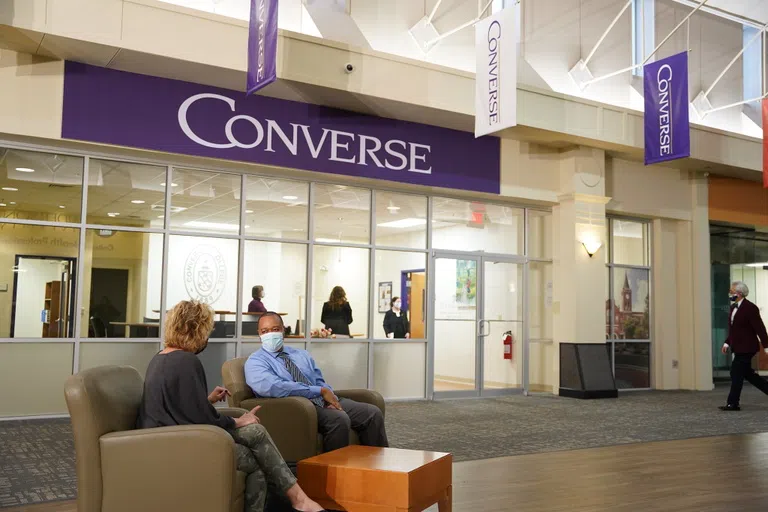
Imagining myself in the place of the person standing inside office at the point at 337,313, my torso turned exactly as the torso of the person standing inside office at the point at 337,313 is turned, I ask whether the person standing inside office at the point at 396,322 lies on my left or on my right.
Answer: on my right

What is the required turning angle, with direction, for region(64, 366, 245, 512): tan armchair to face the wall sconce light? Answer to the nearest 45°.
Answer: approximately 45° to its left

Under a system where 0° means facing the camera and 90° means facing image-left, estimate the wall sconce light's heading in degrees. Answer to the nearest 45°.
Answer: approximately 0°

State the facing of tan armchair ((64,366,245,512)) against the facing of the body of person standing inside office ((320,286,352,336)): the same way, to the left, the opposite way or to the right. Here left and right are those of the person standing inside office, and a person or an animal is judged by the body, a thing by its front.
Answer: to the right

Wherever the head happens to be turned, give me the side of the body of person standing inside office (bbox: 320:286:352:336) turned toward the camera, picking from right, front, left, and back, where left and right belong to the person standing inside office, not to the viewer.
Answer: back

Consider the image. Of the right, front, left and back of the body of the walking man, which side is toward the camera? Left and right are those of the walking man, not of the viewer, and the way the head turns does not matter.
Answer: left

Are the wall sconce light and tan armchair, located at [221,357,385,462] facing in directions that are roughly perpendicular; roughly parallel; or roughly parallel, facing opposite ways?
roughly parallel

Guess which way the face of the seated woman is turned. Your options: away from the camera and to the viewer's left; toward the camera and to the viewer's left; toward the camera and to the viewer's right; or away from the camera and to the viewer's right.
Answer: away from the camera and to the viewer's right

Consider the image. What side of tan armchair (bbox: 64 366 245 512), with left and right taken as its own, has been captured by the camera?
right

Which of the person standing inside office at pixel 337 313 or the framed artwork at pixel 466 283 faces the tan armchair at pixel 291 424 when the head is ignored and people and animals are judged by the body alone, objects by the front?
the framed artwork

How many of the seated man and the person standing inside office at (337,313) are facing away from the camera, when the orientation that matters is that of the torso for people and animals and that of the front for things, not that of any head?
1

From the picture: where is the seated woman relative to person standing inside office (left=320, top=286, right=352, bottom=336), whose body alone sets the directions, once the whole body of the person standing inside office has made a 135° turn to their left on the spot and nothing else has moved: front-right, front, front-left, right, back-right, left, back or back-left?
front-left

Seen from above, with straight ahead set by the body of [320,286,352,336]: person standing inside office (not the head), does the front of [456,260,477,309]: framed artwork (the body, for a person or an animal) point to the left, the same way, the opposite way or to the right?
the opposite way
